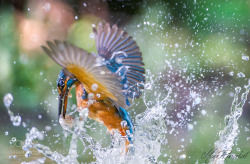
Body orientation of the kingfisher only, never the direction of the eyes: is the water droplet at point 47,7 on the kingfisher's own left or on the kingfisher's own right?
on the kingfisher's own right

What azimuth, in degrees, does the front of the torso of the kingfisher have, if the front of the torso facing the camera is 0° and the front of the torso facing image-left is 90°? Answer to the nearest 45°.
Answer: approximately 90°
